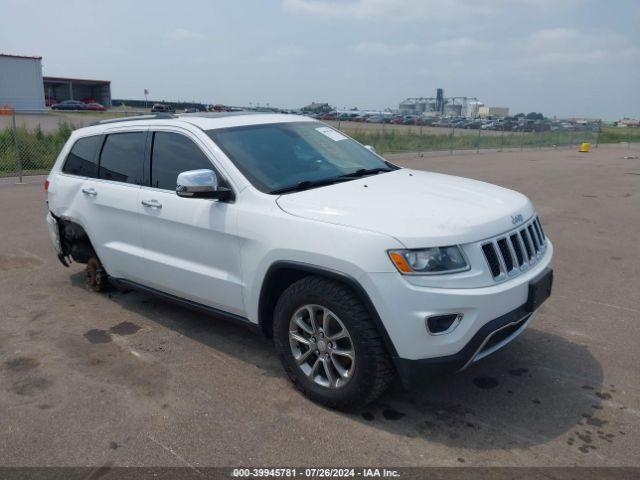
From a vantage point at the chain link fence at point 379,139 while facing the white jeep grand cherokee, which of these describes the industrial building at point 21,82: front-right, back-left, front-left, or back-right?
back-right

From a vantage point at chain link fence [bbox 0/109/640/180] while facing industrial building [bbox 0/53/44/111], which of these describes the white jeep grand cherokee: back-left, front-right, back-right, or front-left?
back-left

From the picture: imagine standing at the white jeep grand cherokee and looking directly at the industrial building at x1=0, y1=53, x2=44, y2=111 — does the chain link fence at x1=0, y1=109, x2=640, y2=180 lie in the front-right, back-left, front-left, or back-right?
front-right

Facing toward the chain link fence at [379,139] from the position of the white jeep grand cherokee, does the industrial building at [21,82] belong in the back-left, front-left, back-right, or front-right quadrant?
front-left

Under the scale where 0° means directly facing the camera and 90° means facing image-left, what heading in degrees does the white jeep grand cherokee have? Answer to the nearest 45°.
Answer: approximately 315°

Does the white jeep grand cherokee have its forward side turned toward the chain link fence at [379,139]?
no

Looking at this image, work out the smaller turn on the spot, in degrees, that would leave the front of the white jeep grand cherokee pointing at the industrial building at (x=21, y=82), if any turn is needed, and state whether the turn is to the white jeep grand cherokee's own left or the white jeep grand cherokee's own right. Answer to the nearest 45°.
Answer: approximately 180°

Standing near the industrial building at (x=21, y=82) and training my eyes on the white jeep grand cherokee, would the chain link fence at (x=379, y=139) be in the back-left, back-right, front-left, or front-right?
front-left
